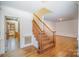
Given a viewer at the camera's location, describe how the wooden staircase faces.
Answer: facing the viewer and to the right of the viewer
